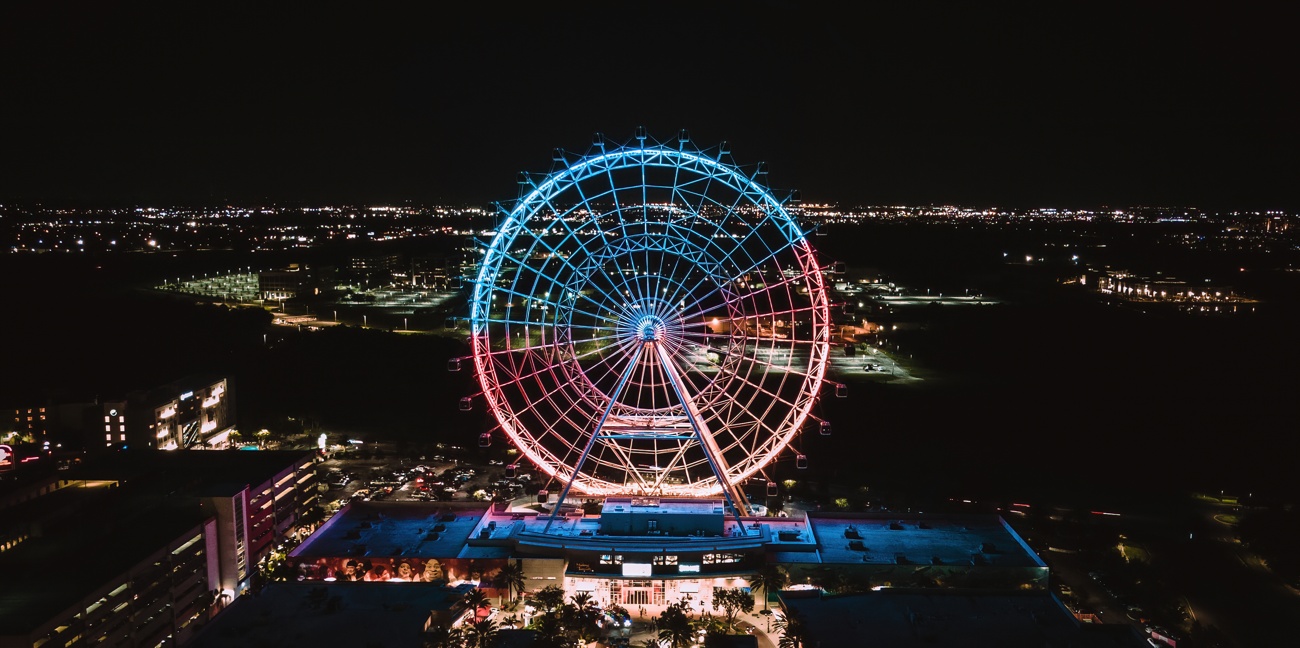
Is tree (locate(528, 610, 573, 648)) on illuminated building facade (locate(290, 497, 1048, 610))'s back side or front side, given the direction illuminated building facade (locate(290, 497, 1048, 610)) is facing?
on the front side

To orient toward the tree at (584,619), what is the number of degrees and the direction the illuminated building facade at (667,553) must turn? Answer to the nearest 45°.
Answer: approximately 45° to its right

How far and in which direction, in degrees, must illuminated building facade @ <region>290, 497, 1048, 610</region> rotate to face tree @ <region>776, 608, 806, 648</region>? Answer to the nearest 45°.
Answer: approximately 45° to its left

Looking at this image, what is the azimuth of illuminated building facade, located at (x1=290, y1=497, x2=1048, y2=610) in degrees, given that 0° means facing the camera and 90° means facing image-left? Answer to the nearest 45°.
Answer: approximately 0°

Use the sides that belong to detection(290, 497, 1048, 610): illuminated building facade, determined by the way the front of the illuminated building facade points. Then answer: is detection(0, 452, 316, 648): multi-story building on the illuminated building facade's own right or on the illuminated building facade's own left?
on the illuminated building facade's own right

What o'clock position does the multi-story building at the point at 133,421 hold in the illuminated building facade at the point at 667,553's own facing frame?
The multi-story building is roughly at 4 o'clock from the illuminated building facade.

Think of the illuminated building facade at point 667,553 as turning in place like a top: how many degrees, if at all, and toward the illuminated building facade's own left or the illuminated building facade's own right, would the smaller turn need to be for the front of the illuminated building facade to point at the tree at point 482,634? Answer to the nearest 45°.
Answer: approximately 45° to the illuminated building facade's own right
